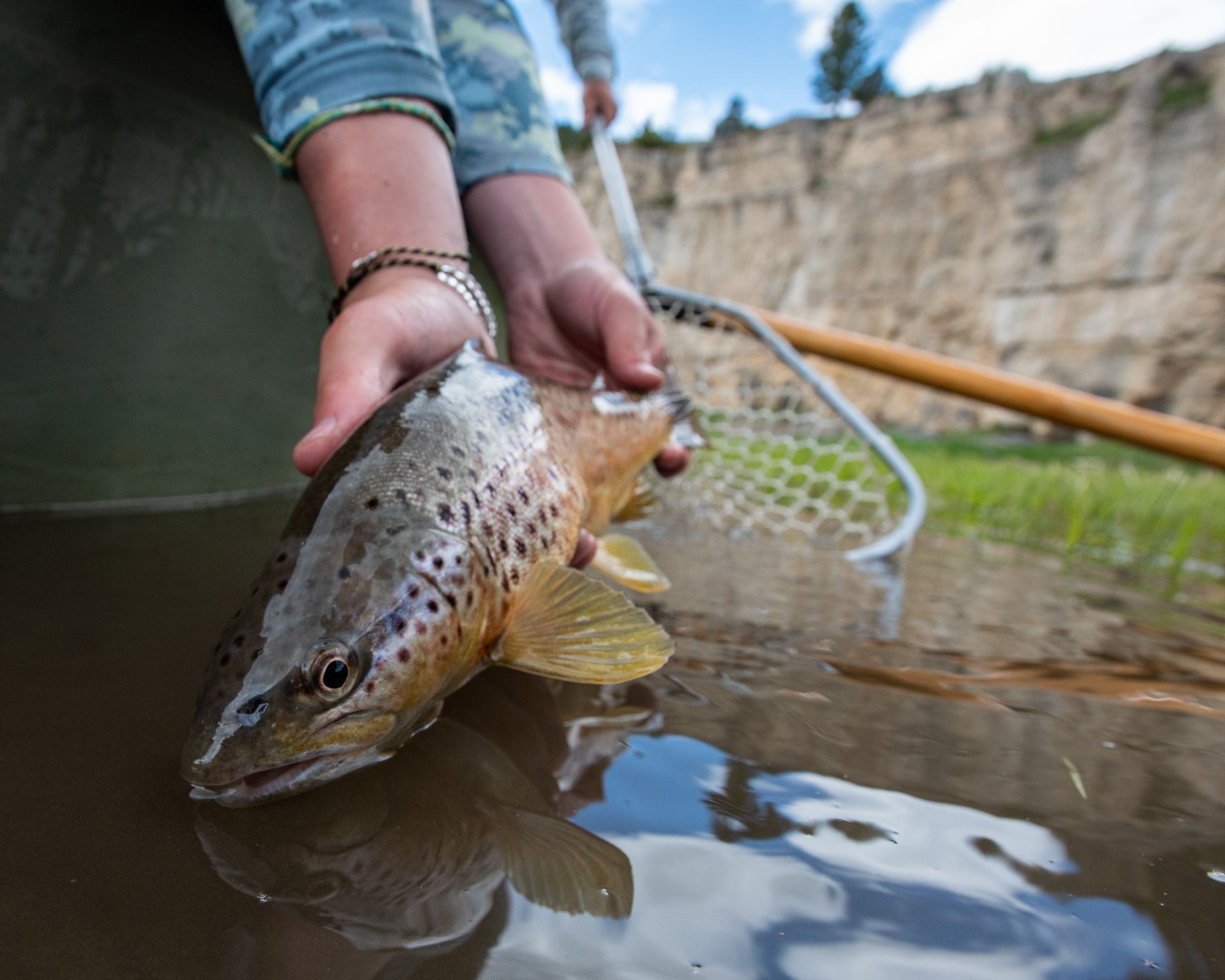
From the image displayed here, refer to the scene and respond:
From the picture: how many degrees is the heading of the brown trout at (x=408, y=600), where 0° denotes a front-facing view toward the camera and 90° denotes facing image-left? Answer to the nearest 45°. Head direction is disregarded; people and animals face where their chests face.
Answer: approximately 45°

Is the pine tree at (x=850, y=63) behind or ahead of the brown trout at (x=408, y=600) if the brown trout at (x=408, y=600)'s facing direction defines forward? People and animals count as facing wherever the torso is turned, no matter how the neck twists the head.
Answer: behind
